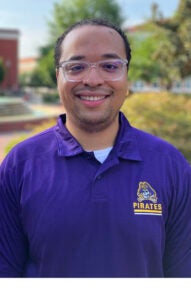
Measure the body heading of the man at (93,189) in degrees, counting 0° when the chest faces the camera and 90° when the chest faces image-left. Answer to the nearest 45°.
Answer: approximately 0°

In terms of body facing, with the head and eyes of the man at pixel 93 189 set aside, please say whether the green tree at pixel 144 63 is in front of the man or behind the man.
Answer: behind

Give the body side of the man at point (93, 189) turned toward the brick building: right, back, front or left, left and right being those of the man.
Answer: back

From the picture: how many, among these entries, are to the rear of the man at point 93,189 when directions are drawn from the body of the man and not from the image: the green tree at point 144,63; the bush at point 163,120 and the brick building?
3

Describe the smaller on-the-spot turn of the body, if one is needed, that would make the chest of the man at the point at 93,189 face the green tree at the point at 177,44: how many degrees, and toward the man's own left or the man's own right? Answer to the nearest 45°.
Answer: approximately 180°

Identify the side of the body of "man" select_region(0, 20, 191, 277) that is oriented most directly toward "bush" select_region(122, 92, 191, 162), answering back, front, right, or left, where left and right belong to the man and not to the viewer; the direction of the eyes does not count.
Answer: back

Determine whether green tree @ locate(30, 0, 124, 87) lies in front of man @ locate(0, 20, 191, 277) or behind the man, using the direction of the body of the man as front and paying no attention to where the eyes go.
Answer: behind
